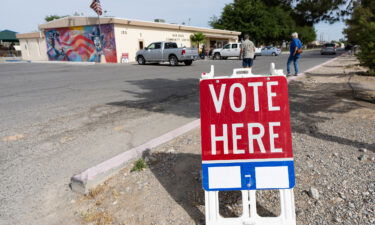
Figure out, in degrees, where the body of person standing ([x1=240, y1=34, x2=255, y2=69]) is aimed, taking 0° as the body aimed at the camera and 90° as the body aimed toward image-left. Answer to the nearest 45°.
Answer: approximately 180°

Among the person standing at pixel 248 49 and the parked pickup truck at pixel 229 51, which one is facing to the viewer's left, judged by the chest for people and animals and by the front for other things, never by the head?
the parked pickup truck

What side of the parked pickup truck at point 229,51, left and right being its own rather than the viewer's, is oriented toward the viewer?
left

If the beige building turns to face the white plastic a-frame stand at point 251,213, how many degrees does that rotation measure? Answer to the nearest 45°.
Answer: approximately 45° to its right

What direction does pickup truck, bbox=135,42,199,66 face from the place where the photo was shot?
facing away from the viewer and to the left of the viewer

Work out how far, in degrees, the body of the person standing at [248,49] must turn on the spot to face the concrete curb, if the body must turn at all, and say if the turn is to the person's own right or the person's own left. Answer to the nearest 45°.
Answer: approximately 180°

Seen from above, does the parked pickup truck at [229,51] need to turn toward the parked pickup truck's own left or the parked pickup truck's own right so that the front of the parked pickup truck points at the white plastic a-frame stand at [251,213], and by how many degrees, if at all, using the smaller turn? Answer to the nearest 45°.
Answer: approximately 90° to the parked pickup truck's own left

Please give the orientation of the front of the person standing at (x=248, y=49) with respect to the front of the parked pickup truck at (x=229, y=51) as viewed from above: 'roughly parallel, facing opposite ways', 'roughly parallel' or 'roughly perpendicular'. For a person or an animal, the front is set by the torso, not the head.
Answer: roughly perpendicular

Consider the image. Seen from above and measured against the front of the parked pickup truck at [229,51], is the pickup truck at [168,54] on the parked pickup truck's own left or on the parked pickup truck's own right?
on the parked pickup truck's own left

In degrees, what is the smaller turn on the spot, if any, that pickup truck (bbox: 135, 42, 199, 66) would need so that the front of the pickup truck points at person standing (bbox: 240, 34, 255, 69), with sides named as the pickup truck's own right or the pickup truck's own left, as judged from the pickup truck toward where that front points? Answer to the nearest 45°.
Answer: approximately 135° to the pickup truck's own left
